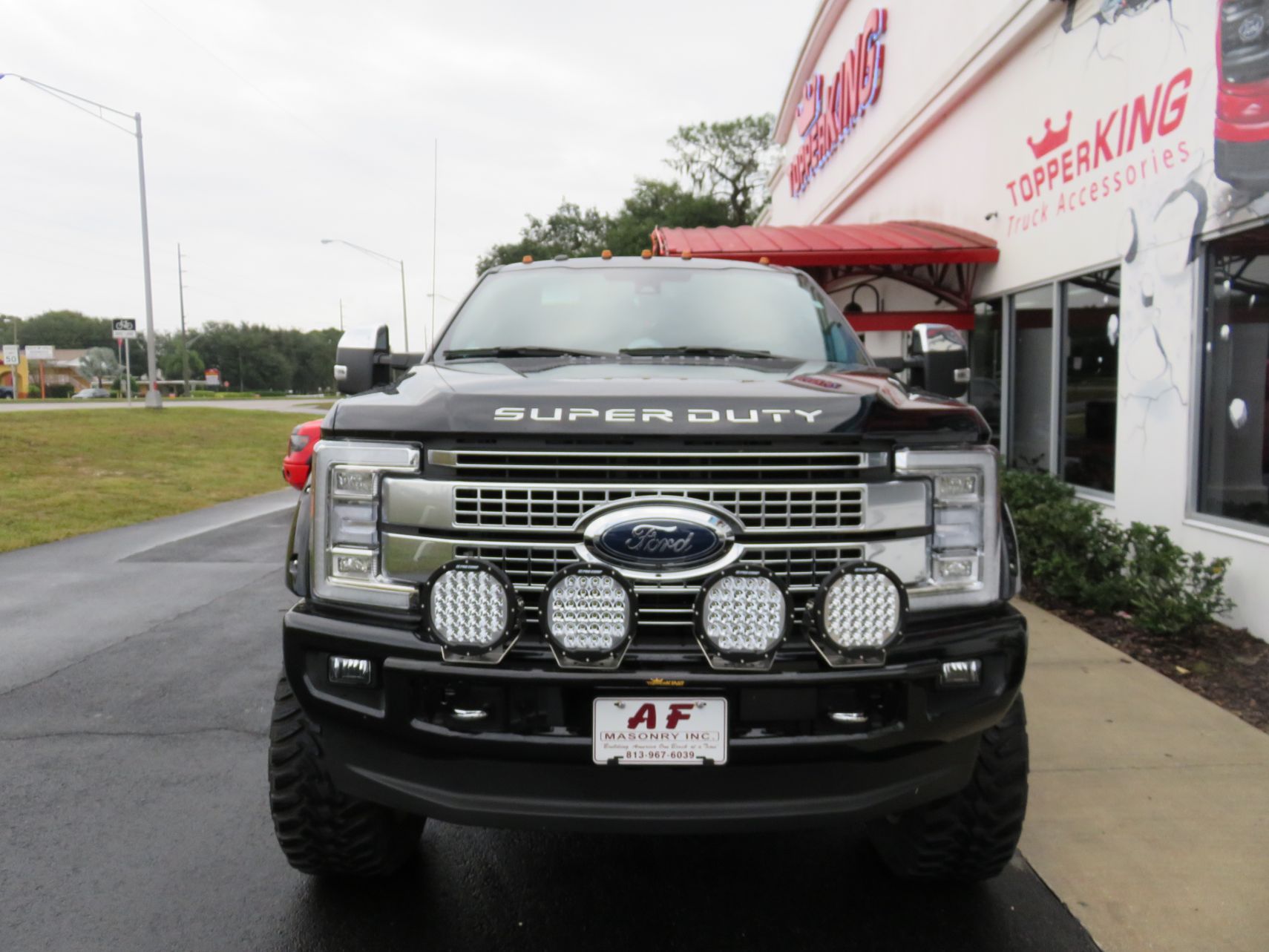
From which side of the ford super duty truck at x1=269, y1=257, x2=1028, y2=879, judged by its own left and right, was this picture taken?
front

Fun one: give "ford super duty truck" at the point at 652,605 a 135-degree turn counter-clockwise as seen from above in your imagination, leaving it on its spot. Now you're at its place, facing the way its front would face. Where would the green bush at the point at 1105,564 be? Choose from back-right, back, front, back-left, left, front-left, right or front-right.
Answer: front

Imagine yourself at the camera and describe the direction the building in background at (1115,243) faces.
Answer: facing the viewer and to the left of the viewer

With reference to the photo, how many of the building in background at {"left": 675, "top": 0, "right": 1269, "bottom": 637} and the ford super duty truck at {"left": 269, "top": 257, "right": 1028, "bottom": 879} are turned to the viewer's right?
0
